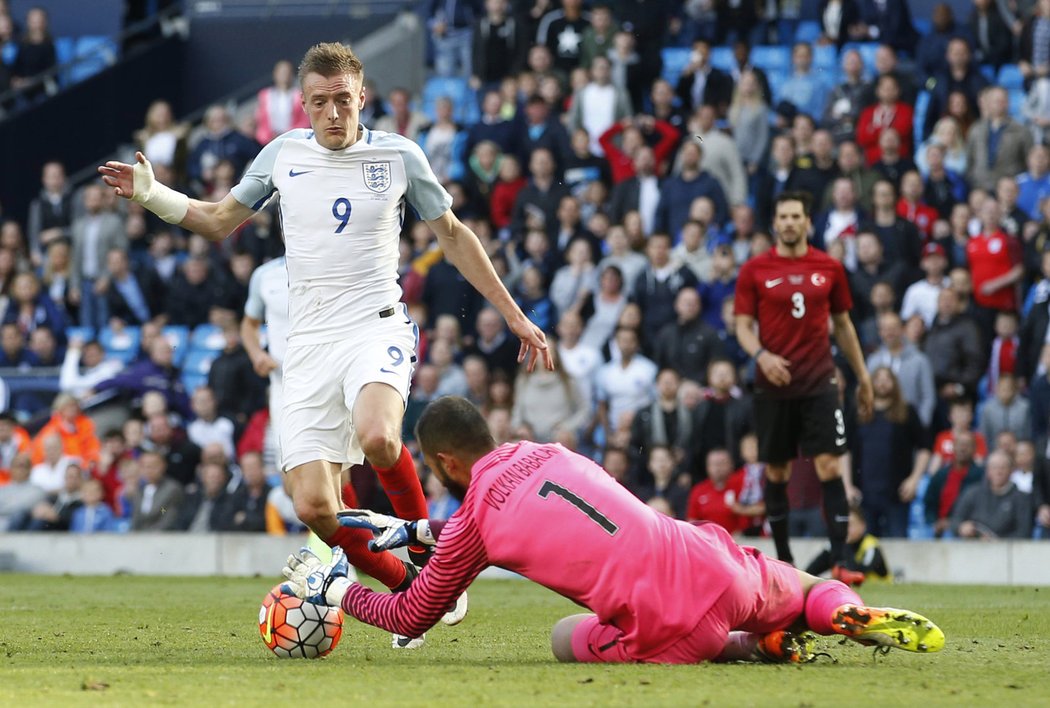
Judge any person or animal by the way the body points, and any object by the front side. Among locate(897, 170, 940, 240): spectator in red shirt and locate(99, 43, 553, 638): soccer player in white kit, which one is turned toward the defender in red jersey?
the spectator in red shirt

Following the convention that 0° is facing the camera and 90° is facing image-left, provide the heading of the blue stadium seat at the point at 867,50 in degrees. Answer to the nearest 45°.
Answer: approximately 0°

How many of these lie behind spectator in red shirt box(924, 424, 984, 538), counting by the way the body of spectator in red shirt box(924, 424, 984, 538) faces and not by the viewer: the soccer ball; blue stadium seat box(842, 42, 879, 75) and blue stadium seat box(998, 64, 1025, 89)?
2

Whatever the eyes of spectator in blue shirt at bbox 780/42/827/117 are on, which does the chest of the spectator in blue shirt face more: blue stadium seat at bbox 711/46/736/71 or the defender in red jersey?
the defender in red jersey

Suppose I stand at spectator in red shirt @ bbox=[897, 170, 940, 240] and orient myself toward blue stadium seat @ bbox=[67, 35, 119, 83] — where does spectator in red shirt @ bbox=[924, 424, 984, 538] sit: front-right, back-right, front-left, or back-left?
back-left
